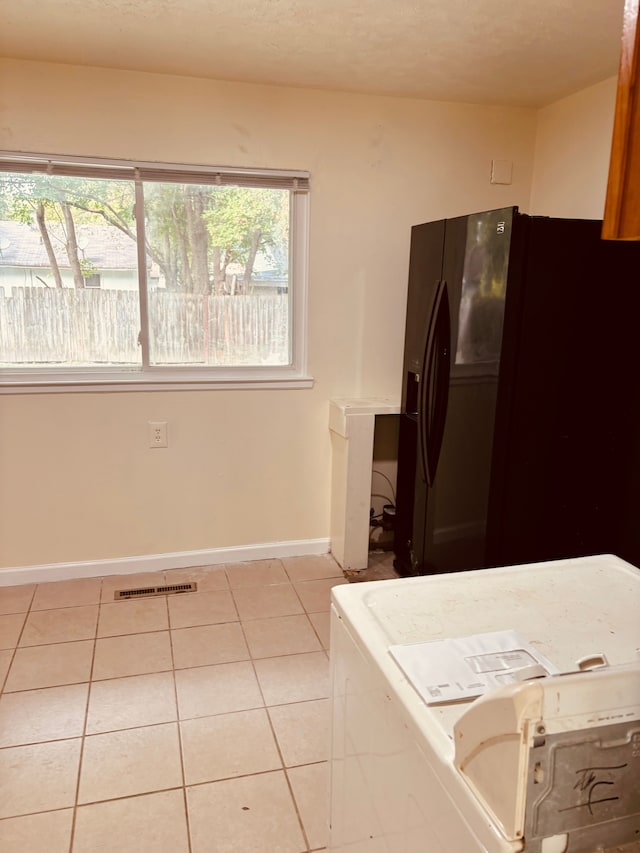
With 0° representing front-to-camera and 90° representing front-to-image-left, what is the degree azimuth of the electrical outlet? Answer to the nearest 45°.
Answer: approximately 0°

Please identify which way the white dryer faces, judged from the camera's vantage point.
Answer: facing away from the viewer and to the left of the viewer

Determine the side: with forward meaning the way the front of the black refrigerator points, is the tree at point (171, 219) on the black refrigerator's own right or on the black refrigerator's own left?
on the black refrigerator's own right

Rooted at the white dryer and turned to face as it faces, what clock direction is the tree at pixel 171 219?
The tree is roughly at 12 o'clock from the white dryer.

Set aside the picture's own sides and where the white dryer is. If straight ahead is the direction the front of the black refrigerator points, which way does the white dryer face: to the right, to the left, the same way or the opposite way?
to the right

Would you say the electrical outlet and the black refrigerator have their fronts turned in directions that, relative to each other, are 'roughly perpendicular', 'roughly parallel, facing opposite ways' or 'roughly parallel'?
roughly perpendicular

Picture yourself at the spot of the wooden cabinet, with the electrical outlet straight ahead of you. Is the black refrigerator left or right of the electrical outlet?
right

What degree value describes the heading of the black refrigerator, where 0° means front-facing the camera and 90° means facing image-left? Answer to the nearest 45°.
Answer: approximately 45°

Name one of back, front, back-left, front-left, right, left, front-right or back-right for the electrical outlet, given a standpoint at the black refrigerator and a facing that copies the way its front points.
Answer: front-right

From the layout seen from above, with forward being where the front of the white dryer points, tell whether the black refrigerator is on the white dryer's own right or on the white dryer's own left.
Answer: on the white dryer's own right
